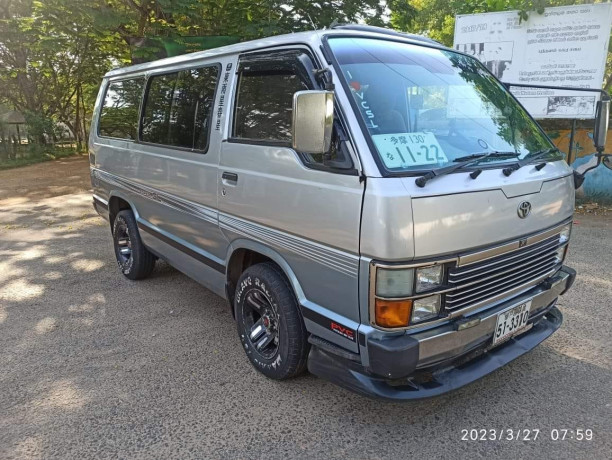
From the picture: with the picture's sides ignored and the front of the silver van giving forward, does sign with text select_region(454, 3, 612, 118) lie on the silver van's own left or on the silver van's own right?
on the silver van's own left

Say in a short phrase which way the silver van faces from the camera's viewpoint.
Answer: facing the viewer and to the right of the viewer
